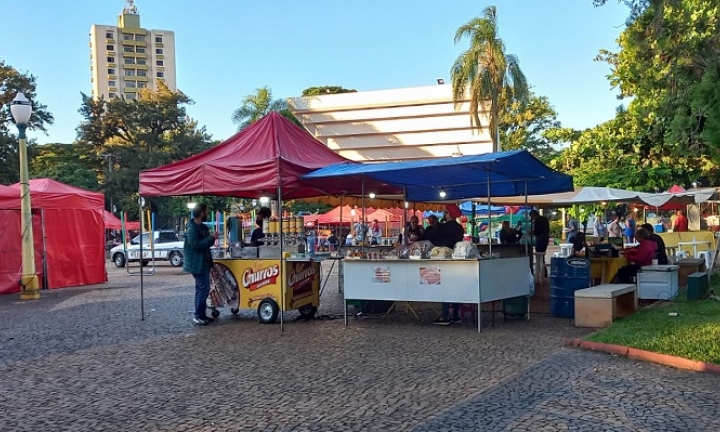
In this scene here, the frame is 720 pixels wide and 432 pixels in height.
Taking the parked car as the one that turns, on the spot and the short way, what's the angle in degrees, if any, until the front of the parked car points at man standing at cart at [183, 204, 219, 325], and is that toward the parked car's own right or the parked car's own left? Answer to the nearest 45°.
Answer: approximately 90° to the parked car's own left

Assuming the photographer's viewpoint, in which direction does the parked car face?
facing to the left of the viewer

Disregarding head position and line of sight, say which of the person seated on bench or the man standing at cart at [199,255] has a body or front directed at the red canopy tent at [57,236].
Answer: the person seated on bench

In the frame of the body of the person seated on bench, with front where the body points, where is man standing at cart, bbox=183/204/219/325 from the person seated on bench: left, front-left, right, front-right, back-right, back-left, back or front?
front-left

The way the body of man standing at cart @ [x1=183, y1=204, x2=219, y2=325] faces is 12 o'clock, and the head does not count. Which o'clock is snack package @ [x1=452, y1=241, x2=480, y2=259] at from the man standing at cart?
The snack package is roughly at 1 o'clock from the man standing at cart.

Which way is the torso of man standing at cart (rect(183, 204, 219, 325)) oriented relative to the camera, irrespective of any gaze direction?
to the viewer's right

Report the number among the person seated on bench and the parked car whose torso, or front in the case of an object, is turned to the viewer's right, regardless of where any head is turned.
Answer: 0

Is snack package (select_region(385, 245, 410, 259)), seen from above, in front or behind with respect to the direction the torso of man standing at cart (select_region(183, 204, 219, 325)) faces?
in front

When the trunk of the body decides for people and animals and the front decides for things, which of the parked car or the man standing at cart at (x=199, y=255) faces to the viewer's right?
the man standing at cart

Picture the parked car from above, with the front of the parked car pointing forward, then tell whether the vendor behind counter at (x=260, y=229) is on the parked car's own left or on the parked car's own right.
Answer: on the parked car's own left

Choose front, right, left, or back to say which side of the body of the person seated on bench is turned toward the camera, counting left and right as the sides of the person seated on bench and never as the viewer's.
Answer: left

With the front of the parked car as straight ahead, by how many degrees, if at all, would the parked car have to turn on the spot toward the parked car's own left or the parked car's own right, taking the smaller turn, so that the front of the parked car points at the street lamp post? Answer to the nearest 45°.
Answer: approximately 90° to the parked car's own left

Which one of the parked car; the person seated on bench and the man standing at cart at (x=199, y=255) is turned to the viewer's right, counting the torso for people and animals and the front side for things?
the man standing at cart

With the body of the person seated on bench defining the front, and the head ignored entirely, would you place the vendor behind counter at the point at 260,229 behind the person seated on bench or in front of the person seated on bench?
in front

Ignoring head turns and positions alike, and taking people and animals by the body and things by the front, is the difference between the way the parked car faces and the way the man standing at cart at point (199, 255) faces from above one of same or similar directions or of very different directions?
very different directions
